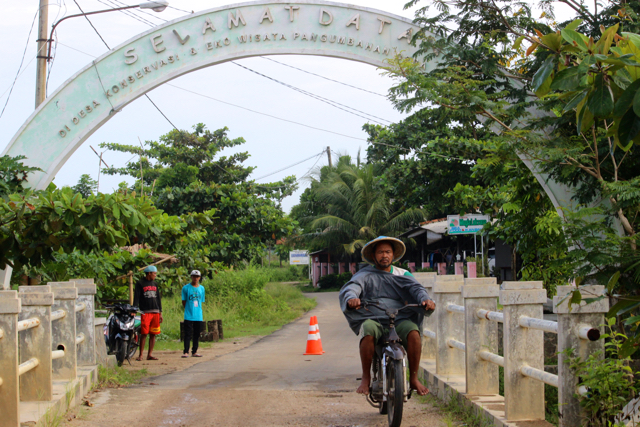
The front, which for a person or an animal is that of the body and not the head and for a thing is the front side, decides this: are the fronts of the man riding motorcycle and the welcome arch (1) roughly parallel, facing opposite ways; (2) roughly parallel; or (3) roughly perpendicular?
roughly parallel

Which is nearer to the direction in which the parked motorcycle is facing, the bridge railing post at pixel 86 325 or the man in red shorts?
the bridge railing post

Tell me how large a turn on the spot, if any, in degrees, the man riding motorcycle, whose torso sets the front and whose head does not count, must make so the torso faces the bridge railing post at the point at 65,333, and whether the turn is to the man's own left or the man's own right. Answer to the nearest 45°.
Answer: approximately 90° to the man's own right

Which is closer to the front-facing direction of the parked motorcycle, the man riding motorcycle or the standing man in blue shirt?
the man riding motorcycle

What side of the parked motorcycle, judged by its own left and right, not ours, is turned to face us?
front

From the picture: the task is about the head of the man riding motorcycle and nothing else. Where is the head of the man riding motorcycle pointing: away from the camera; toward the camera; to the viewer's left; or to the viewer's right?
toward the camera

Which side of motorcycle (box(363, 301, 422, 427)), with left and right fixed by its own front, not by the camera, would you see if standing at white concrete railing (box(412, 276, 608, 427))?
left

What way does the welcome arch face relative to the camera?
toward the camera

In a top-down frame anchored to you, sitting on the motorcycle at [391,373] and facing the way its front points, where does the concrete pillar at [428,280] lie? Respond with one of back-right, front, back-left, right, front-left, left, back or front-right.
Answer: back

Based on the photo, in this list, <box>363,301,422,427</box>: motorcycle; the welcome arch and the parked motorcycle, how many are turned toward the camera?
3

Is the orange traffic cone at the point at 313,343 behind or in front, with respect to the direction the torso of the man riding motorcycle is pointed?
behind

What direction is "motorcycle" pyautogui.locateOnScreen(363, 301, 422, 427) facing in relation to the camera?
toward the camera

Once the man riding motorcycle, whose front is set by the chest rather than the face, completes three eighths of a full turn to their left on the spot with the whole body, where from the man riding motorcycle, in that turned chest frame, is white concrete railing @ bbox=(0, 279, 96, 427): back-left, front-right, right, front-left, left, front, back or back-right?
back-left

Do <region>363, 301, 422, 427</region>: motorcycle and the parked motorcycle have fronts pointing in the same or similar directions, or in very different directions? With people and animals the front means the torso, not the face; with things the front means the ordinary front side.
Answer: same or similar directions

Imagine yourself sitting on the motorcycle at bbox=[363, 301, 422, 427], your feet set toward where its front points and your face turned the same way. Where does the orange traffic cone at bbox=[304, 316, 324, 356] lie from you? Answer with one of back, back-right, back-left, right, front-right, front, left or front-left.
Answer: back
